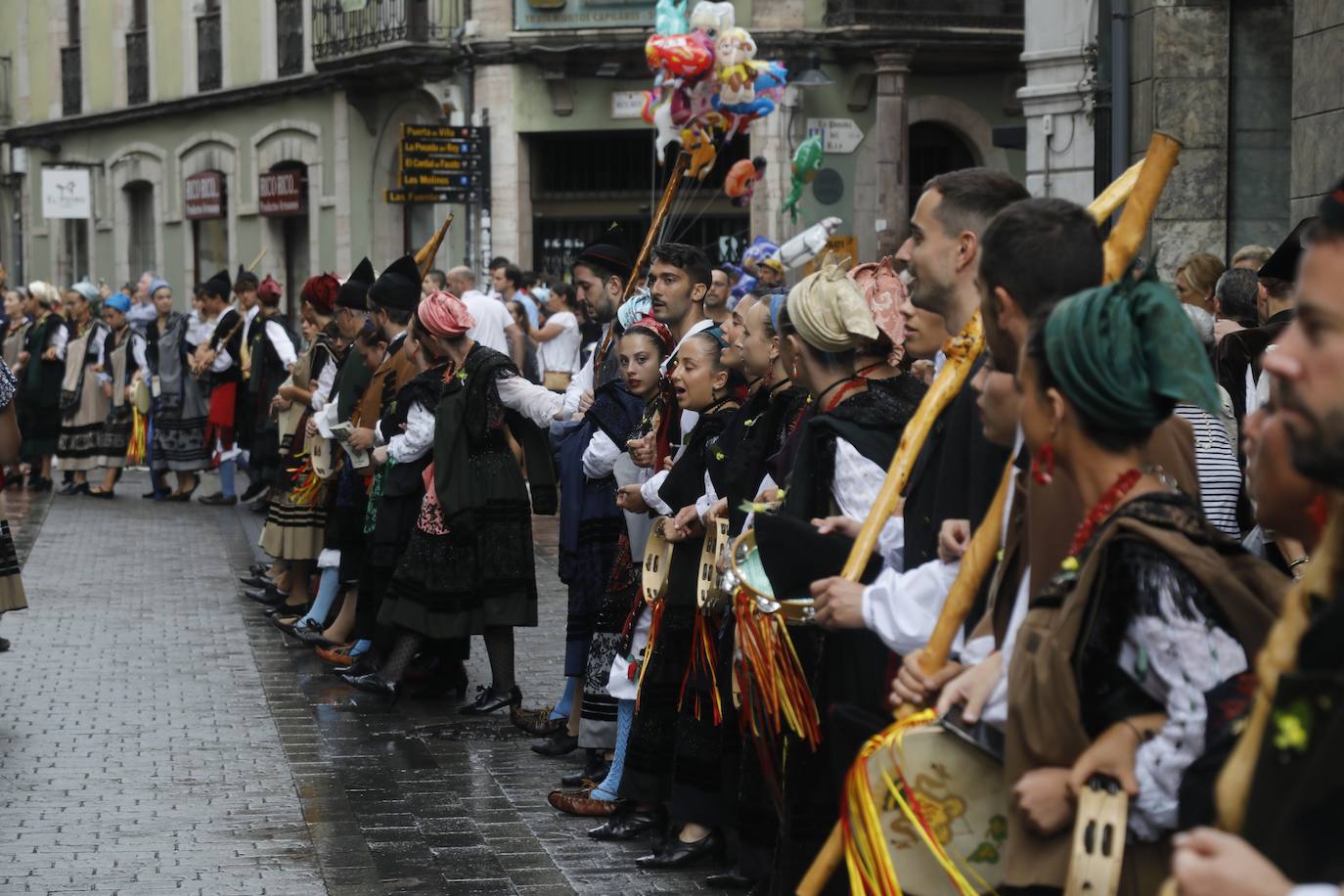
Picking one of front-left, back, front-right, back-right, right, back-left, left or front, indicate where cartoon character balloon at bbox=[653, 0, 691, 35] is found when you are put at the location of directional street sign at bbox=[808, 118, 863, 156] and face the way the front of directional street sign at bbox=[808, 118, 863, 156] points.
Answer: front

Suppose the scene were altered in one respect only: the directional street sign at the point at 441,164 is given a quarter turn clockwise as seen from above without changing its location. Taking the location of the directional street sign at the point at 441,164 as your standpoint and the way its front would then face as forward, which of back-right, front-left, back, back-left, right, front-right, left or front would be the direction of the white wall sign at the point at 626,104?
back-right

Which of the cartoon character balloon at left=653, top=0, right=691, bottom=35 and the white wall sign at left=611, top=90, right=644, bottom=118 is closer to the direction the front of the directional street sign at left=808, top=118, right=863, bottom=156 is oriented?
the cartoon character balloon

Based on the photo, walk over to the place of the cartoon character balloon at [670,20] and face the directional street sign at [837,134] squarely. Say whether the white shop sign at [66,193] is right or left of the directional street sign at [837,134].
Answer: left

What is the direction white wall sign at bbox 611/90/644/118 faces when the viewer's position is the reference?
facing the viewer

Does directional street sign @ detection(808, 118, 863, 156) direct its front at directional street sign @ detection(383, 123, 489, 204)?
no

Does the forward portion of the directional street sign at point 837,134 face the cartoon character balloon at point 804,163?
yes

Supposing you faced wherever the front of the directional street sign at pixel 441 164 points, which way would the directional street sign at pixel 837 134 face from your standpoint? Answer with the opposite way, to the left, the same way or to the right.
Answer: the same way

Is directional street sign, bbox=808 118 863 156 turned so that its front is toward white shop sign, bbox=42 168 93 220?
no

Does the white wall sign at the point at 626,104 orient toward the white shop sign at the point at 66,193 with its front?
no

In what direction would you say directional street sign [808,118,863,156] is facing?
toward the camera

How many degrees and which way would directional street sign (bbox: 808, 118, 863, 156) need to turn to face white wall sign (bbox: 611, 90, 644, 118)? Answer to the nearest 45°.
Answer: approximately 90° to its right

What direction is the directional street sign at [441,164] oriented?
toward the camera

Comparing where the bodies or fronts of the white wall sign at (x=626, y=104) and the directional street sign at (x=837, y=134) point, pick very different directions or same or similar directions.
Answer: same or similar directions

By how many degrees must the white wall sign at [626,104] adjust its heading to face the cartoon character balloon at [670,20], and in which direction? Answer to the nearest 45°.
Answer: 0° — it already faces it
